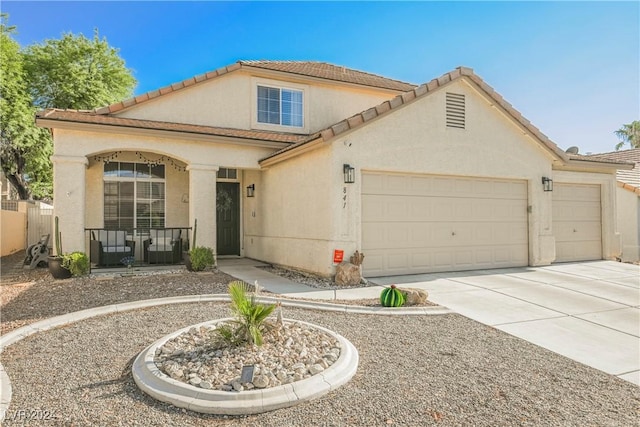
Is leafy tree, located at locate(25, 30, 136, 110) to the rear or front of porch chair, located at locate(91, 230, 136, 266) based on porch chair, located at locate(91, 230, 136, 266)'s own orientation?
to the rear

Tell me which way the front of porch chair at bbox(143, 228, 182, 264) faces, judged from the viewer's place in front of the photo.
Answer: facing the viewer and to the left of the viewer

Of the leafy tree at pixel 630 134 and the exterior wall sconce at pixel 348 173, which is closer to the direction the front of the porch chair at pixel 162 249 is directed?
the exterior wall sconce

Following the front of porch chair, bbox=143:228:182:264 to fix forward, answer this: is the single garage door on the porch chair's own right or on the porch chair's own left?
on the porch chair's own left

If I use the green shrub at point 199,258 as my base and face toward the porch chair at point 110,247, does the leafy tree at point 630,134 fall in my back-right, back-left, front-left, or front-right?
back-right

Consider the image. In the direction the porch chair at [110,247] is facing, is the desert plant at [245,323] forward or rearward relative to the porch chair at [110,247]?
forward

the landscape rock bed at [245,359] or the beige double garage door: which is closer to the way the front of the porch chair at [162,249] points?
the landscape rock bed

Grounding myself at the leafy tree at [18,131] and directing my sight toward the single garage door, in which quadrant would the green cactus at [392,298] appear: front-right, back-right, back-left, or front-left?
front-right

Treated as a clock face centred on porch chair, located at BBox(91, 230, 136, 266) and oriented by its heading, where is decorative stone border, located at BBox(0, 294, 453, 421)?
The decorative stone border is roughly at 1 o'clock from the porch chair.

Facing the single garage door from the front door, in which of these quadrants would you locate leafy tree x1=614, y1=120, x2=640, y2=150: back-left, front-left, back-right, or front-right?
front-left

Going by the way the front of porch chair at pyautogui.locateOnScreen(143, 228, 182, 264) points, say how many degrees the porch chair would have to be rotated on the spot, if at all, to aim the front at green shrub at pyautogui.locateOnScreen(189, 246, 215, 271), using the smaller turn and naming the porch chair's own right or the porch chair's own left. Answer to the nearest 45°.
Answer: approximately 90° to the porch chair's own left

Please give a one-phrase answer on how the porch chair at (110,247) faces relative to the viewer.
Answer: facing the viewer and to the right of the viewer

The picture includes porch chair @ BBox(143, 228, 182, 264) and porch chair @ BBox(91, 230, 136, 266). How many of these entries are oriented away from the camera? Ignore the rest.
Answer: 0

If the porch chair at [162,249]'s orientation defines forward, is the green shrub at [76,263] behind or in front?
in front

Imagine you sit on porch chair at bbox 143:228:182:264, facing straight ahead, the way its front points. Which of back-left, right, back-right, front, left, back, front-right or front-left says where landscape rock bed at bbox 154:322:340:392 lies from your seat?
front-left

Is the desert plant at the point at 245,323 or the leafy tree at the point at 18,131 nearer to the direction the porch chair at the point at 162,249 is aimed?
the desert plant
